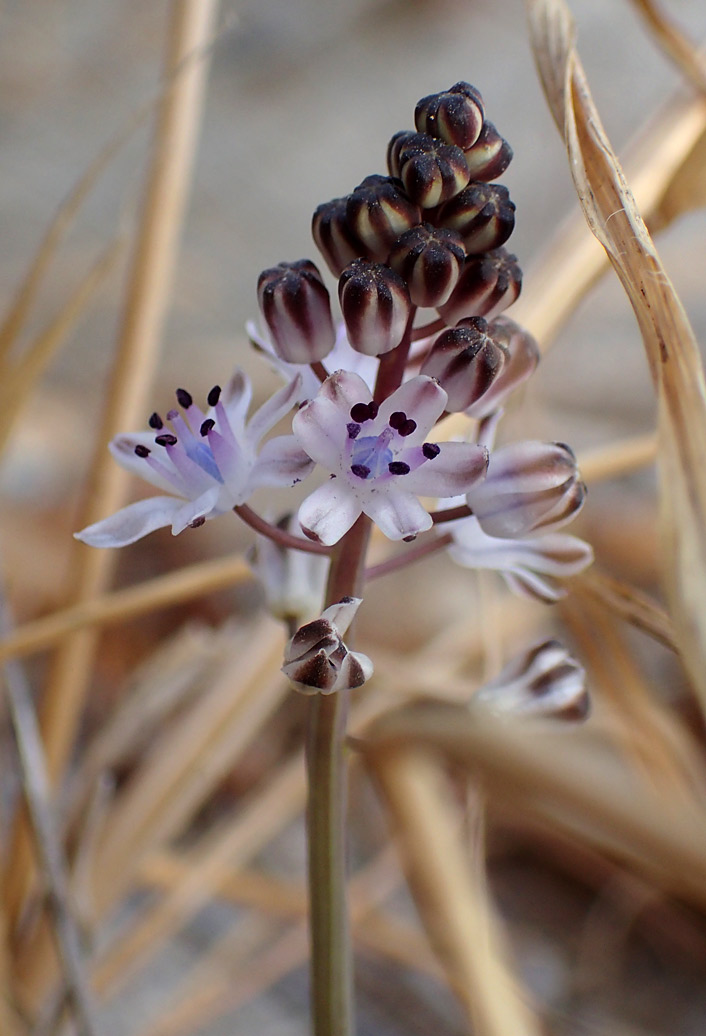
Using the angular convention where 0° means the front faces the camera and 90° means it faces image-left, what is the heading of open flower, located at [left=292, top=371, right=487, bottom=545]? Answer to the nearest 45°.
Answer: approximately 0°
